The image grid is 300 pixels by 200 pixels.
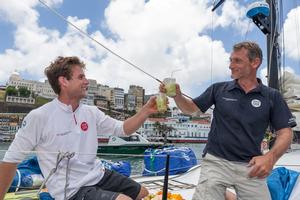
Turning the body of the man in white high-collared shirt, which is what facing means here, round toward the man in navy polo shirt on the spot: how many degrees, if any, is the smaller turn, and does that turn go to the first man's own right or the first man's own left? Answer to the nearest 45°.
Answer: approximately 45° to the first man's own left

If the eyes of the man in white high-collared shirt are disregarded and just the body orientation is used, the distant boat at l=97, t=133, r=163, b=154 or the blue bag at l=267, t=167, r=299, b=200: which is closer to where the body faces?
the blue bag

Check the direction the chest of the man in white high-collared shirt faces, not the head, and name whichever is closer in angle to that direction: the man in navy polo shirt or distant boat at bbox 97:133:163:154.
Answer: the man in navy polo shirt

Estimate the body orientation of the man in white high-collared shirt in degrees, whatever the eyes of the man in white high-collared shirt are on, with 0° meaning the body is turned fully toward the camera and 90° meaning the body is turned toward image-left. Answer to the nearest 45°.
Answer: approximately 315°

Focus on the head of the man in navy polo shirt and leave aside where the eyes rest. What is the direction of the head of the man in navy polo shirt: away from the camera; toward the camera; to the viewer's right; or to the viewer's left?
to the viewer's left

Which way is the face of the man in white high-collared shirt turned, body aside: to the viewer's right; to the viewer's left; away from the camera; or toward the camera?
to the viewer's right

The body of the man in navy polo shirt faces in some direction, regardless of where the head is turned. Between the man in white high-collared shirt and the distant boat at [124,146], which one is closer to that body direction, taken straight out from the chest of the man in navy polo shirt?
the man in white high-collared shirt

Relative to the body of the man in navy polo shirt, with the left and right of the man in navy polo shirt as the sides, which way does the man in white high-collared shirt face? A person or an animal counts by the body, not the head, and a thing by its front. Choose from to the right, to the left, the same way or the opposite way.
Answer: to the left

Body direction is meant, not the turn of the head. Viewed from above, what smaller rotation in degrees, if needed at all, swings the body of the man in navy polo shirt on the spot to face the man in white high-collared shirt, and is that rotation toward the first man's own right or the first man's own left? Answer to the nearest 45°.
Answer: approximately 90° to the first man's own right

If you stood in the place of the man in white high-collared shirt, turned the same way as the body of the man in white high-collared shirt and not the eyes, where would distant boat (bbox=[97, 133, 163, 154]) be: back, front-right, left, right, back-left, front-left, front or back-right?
back-left
